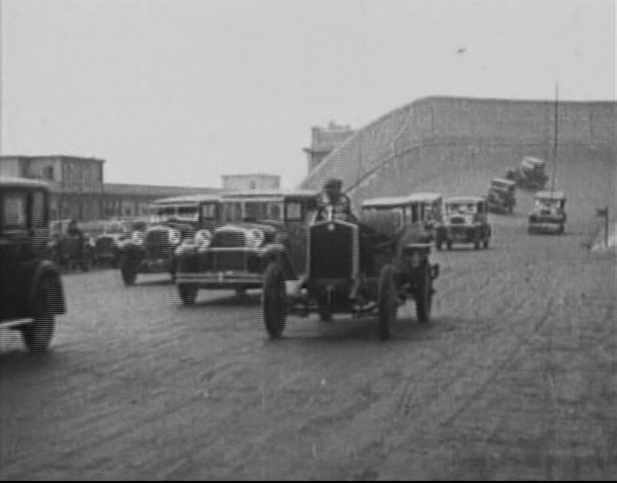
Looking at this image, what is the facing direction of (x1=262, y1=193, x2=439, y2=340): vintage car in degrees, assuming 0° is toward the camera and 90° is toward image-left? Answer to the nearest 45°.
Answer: approximately 45°

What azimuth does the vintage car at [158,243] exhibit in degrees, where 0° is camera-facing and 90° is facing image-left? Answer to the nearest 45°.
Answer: approximately 45°

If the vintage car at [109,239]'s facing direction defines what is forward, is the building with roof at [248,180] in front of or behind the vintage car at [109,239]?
behind

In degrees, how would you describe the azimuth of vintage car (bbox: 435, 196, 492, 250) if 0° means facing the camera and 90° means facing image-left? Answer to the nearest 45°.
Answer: approximately 0°

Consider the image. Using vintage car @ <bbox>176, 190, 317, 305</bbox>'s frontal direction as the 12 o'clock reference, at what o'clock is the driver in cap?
The driver in cap is roughly at 10 o'clock from the vintage car.

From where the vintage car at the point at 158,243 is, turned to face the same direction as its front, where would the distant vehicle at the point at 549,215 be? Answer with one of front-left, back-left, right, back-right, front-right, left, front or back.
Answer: back

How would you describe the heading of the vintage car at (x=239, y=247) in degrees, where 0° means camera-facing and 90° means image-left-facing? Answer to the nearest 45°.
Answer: approximately 45°

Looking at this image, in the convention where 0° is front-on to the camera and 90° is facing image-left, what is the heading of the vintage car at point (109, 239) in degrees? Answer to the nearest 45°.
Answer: approximately 45°

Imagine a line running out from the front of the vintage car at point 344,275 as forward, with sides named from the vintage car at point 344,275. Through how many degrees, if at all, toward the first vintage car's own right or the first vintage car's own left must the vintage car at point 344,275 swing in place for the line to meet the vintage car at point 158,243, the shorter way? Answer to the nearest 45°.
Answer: approximately 90° to the first vintage car's own right
